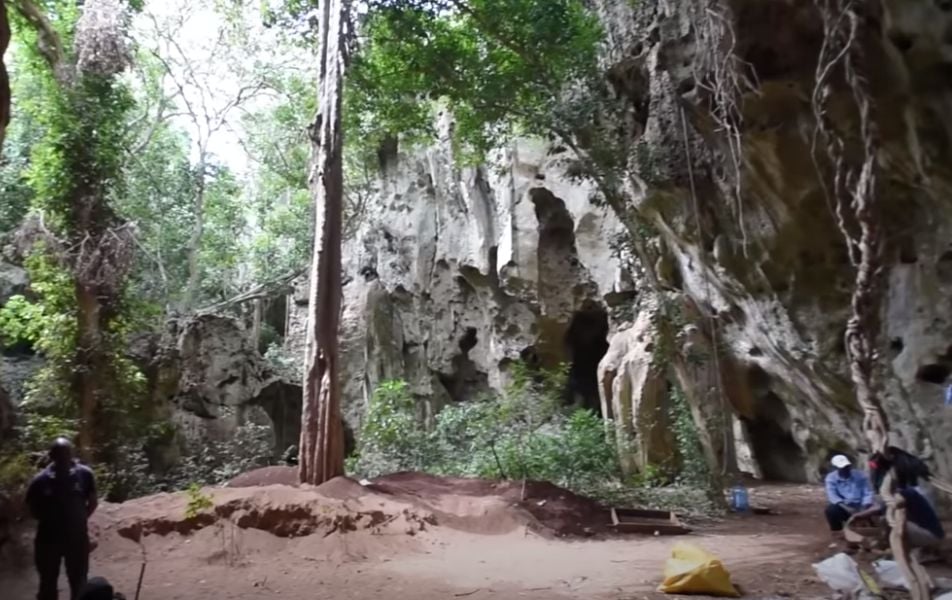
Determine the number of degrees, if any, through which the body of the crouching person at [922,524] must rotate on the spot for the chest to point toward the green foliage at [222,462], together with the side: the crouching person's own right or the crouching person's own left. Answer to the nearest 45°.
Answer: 0° — they already face it

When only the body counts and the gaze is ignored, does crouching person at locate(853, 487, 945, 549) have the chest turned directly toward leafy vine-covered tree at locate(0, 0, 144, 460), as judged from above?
yes

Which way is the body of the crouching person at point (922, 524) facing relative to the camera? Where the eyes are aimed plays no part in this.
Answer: to the viewer's left

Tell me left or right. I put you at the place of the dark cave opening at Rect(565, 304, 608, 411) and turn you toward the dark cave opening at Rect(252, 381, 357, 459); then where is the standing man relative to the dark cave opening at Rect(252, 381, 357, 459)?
left

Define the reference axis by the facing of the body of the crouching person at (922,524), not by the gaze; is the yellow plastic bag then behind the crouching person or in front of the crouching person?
in front

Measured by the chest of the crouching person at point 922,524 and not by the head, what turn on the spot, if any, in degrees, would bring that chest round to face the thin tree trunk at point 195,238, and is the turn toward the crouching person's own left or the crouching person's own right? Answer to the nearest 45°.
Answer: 0° — they already face it

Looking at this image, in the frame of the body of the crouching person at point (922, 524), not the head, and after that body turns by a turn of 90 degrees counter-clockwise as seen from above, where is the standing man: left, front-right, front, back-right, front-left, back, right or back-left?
front-right

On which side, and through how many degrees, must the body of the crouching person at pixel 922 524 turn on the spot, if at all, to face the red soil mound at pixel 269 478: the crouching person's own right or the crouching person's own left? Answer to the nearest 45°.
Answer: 0° — they already face it

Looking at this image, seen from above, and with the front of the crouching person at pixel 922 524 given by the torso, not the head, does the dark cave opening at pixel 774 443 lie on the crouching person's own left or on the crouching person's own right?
on the crouching person's own right

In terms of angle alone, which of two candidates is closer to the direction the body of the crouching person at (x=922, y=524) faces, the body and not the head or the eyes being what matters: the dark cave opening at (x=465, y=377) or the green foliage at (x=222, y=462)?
the green foliage

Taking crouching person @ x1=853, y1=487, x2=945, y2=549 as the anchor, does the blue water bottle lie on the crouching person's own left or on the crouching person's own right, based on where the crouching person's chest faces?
on the crouching person's own right

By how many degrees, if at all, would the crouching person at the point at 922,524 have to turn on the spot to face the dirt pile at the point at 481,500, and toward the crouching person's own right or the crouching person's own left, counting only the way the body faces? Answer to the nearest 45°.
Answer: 0° — they already face it

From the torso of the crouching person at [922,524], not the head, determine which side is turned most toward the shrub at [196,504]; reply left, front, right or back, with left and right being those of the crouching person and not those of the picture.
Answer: front
